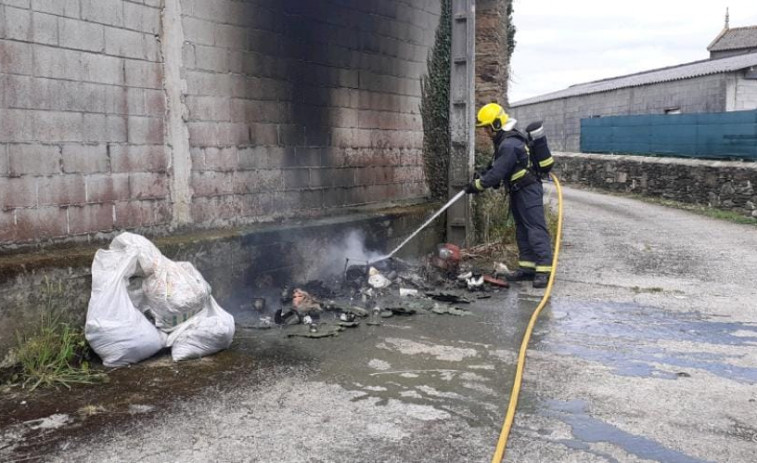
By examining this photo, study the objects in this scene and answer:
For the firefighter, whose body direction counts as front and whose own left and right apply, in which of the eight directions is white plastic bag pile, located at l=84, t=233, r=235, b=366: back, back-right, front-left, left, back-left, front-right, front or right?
front-left

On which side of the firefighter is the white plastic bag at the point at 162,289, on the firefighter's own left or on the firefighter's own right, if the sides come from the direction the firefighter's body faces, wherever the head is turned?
on the firefighter's own left

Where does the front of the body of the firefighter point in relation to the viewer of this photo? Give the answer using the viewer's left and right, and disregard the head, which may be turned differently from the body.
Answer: facing to the left of the viewer

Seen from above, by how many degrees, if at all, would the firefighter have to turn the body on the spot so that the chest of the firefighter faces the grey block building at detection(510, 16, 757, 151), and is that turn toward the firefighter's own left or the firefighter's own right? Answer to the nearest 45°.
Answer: approximately 90° to the firefighter's own right

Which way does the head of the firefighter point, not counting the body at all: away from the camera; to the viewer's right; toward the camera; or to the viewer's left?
to the viewer's left

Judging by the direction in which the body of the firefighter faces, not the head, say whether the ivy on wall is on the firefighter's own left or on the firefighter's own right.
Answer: on the firefighter's own right

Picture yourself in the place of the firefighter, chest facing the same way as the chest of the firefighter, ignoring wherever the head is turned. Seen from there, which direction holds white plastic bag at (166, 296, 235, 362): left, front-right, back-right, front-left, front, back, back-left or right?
front-left

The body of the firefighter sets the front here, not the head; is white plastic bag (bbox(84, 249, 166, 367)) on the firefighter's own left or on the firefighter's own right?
on the firefighter's own left

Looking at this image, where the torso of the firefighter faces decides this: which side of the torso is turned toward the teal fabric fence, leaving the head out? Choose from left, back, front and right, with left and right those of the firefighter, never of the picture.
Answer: right

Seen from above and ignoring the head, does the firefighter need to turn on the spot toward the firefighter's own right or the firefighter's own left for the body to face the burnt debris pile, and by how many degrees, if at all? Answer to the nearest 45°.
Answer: approximately 45° to the firefighter's own left
